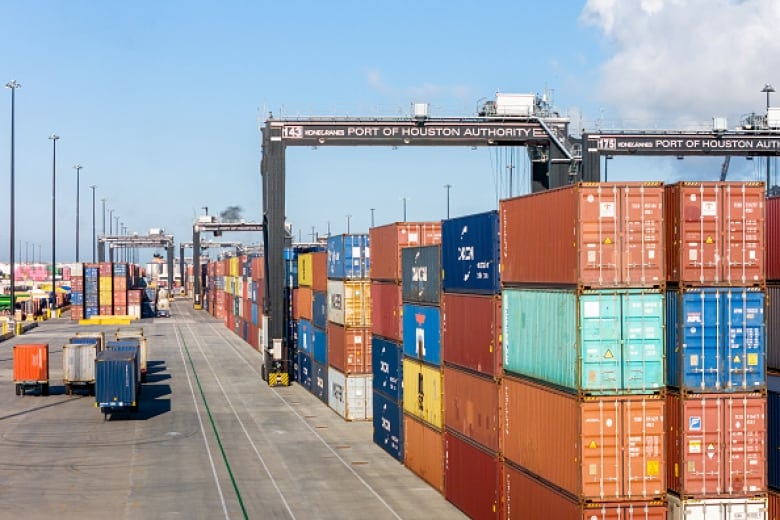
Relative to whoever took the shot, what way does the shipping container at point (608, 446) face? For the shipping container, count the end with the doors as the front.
facing the viewer

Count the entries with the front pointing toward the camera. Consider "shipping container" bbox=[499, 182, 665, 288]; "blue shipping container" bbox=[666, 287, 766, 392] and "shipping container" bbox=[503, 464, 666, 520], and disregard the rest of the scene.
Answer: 3

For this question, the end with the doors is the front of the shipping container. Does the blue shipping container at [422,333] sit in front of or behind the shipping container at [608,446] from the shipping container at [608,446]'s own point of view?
behind

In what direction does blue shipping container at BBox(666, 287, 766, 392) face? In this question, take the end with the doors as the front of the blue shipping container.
toward the camera

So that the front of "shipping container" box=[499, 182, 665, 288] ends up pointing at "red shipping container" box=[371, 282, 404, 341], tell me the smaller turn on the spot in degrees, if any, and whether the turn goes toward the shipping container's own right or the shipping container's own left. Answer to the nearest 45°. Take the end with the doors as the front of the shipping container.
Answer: approximately 135° to the shipping container's own right

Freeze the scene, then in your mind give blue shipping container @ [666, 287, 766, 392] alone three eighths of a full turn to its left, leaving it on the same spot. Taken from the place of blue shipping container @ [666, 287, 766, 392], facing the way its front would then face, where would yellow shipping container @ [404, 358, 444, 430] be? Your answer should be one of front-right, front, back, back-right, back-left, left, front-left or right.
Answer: left

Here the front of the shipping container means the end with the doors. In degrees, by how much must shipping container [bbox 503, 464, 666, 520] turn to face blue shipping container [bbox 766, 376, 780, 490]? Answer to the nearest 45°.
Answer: approximately 90° to its left

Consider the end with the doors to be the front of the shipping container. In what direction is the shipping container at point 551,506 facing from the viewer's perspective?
toward the camera

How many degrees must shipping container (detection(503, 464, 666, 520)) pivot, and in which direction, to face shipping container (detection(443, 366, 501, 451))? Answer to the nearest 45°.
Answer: approximately 135° to its right

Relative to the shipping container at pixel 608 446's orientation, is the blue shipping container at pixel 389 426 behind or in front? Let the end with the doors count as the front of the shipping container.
behind
